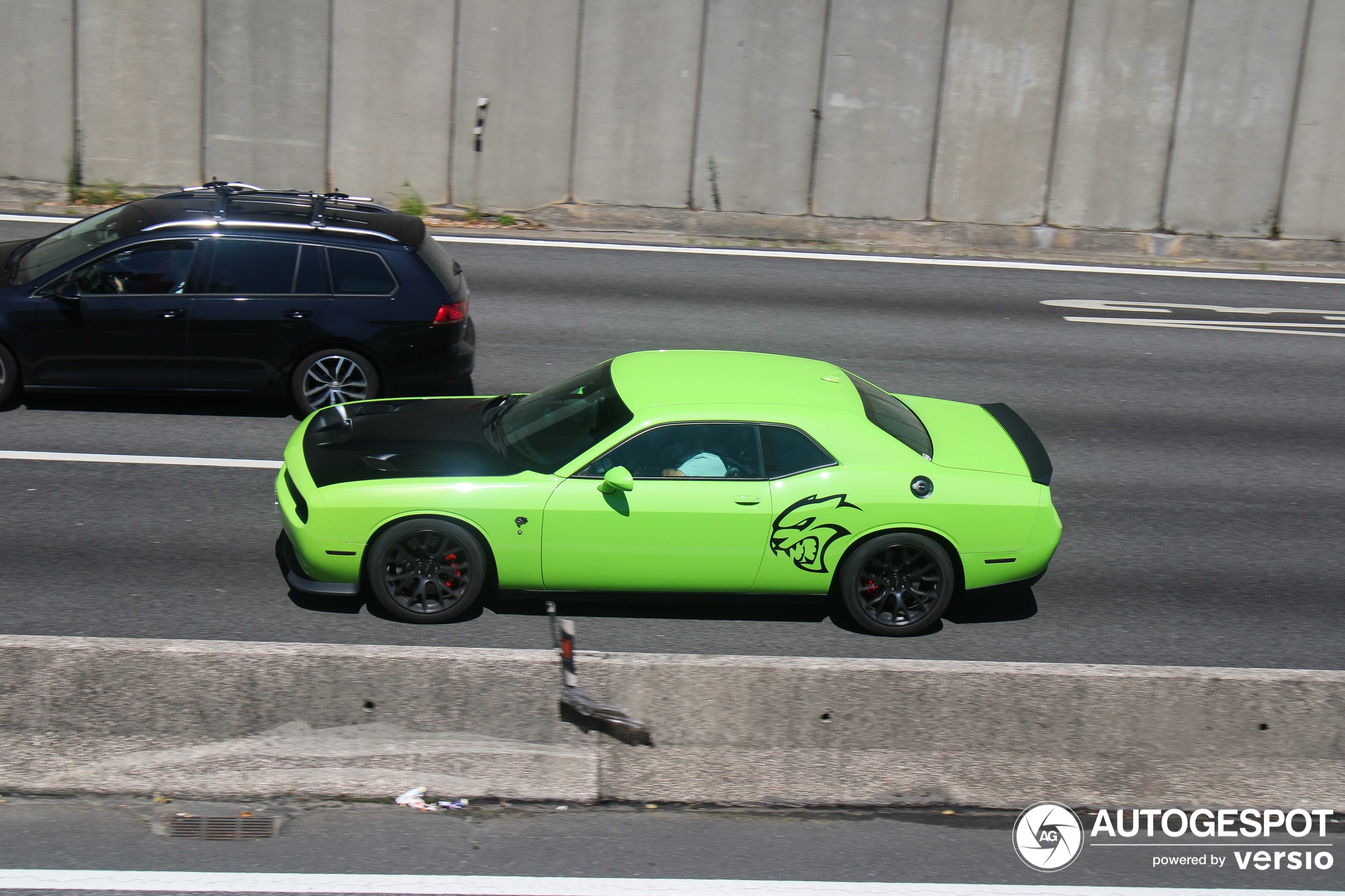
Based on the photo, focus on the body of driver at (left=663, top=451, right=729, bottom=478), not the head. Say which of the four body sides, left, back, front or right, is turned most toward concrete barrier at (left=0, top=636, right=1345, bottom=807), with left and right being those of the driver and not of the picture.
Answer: left

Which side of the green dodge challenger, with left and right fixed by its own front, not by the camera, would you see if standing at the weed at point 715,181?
right

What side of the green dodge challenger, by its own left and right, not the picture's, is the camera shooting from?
left

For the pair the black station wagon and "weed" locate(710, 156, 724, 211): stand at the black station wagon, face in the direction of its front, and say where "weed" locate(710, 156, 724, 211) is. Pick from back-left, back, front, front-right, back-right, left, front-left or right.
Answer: back-right

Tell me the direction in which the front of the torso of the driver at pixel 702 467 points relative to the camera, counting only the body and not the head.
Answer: to the viewer's left

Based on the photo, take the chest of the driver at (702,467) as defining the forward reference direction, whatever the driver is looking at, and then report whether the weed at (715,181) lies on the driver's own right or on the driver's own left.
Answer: on the driver's own right

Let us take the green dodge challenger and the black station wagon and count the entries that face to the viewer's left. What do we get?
2

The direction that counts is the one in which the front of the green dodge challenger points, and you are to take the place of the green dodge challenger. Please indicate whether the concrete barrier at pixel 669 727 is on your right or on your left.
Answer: on your left

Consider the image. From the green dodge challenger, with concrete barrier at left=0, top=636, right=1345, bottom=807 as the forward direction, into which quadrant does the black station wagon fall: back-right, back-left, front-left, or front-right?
back-right

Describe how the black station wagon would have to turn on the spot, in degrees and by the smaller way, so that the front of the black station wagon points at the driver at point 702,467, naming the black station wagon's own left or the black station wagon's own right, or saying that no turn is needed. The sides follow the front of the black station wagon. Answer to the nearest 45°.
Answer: approximately 135° to the black station wagon's own left

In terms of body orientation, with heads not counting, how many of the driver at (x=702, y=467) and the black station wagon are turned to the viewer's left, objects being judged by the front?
2

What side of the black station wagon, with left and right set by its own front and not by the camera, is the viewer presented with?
left

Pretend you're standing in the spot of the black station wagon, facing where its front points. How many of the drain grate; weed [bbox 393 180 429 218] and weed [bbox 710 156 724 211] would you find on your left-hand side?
1

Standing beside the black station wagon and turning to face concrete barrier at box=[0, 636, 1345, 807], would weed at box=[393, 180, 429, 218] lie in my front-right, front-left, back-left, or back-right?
back-left
